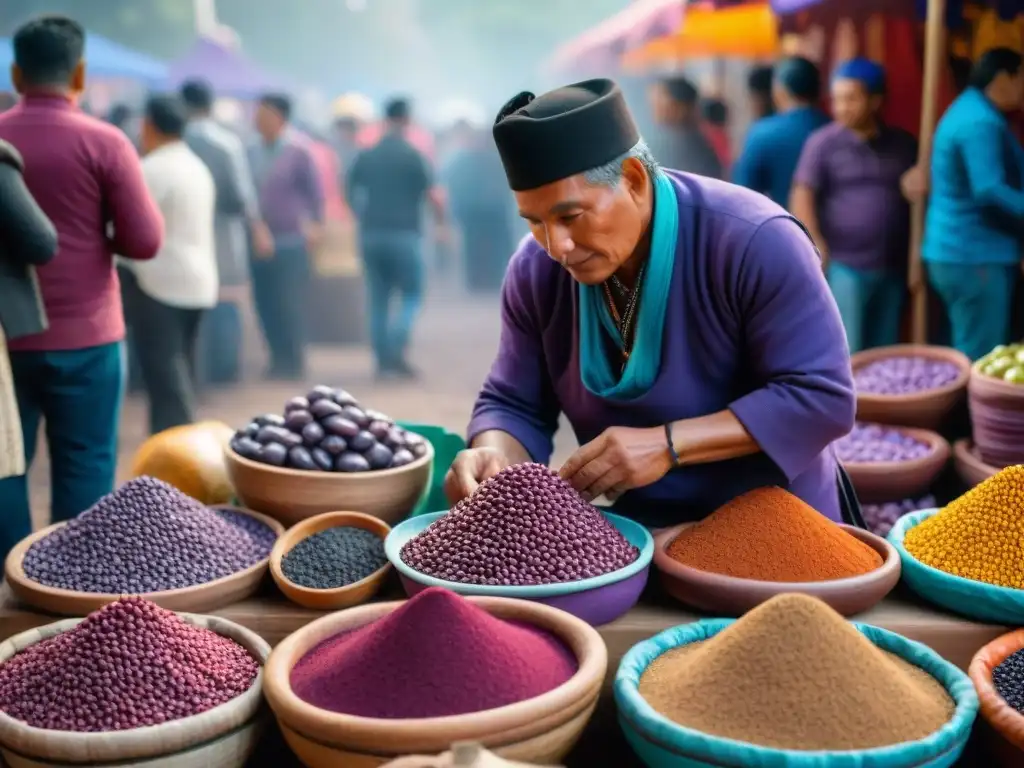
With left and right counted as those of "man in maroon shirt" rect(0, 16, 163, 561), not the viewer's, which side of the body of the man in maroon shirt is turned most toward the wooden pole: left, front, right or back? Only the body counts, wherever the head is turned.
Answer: right

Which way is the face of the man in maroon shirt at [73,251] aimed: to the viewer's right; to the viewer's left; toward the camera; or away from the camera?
away from the camera

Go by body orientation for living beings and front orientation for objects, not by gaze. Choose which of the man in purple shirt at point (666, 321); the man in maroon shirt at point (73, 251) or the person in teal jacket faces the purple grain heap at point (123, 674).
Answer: the man in purple shirt at point (666, 321)

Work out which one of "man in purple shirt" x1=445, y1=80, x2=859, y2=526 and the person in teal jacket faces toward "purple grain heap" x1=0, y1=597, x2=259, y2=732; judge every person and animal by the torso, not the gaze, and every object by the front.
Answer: the man in purple shirt

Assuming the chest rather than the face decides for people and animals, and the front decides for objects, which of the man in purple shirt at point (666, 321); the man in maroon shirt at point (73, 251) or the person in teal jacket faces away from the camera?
the man in maroon shirt at point (73, 251)

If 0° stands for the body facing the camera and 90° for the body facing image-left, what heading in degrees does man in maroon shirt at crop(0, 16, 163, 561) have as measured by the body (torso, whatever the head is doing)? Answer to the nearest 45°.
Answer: approximately 180°

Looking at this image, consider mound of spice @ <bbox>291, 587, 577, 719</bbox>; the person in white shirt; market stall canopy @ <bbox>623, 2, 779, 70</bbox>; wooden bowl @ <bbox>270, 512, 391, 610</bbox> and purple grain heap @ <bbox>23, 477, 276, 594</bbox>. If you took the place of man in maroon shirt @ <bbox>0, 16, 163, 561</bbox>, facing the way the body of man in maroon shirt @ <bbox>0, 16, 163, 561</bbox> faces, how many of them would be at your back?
3

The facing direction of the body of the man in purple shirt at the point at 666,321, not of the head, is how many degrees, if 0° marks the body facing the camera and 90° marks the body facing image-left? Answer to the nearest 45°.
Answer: approximately 45°

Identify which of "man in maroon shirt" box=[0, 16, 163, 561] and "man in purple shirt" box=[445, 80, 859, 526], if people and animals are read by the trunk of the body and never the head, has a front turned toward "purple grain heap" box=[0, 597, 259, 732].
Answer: "man in purple shirt" box=[445, 80, 859, 526]

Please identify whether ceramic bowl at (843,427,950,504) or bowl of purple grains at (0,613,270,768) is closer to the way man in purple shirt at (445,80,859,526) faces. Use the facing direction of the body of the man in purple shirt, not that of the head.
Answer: the bowl of purple grains
